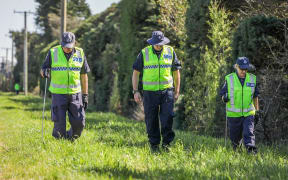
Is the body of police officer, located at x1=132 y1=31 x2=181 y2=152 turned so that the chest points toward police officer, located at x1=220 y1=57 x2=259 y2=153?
no

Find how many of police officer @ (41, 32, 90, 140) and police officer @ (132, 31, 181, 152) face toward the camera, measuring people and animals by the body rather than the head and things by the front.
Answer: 2

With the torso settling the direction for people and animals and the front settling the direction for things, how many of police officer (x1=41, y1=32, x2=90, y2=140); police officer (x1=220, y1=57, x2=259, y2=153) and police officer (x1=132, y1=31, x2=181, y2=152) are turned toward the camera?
3

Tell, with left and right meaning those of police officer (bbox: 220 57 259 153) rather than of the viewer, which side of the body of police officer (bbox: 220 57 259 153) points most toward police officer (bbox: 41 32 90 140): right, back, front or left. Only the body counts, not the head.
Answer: right

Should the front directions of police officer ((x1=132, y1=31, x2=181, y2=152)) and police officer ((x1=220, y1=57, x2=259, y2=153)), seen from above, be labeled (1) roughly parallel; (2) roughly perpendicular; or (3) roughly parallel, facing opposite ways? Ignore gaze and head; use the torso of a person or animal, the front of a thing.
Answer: roughly parallel

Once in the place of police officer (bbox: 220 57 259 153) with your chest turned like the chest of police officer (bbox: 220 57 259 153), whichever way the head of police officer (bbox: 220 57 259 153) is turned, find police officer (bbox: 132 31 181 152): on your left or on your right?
on your right

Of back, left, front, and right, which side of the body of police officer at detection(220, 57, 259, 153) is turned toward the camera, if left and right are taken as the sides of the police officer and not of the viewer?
front

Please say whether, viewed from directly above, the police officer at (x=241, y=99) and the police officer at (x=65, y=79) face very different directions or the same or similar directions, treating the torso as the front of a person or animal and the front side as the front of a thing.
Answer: same or similar directions

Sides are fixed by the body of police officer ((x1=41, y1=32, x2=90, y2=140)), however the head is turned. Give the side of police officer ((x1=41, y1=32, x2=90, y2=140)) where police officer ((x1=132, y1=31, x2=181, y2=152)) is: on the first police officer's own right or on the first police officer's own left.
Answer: on the first police officer's own left

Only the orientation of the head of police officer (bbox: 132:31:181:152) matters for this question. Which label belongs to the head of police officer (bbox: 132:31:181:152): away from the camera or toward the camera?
toward the camera

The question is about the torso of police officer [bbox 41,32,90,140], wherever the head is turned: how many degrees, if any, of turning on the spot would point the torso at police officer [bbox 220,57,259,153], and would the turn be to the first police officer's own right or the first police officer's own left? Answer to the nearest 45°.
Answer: approximately 90° to the first police officer's own left

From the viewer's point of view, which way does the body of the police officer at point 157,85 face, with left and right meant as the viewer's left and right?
facing the viewer

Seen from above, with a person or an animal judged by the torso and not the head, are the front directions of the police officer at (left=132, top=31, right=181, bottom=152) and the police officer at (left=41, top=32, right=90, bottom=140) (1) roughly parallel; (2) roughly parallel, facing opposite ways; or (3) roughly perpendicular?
roughly parallel

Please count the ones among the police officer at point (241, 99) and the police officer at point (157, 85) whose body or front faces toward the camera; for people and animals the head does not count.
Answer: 2
